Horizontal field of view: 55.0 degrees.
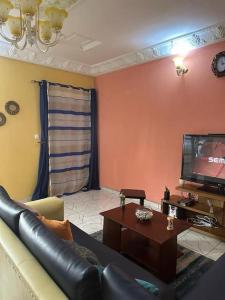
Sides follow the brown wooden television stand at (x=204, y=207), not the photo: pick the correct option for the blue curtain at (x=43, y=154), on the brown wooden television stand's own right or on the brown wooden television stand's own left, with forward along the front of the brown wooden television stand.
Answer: on the brown wooden television stand's own right

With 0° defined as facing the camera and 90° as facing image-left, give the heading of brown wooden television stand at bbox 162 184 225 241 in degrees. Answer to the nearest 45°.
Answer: approximately 45°

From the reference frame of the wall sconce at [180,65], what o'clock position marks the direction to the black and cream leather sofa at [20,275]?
The black and cream leather sofa is roughly at 11 o'clock from the wall sconce.

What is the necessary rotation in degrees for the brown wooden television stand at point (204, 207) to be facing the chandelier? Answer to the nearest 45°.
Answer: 0° — it already faces it

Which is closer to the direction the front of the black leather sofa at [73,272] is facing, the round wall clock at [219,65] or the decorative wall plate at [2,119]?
the round wall clock

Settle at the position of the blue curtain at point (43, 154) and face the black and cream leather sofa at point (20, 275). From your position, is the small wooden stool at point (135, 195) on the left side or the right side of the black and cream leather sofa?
left

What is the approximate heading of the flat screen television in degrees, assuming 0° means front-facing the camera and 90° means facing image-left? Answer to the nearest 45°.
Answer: approximately 45°

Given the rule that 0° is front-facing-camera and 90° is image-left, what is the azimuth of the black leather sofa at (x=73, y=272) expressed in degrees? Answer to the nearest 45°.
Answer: approximately 225°

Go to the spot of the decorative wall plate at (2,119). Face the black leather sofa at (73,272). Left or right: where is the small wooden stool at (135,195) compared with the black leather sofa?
left

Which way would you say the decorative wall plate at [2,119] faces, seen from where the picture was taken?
facing the viewer

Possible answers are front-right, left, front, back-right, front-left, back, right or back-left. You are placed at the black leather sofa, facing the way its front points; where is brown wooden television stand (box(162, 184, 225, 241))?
front

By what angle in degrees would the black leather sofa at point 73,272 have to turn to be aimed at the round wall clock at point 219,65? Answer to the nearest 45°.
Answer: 0° — it already faces it

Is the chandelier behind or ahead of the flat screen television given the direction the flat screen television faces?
ahead
